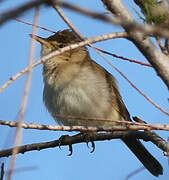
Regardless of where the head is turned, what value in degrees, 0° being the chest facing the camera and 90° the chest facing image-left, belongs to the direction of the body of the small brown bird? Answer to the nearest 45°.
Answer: approximately 45°

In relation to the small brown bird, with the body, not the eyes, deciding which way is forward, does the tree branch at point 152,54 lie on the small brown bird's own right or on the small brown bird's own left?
on the small brown bird's own left
